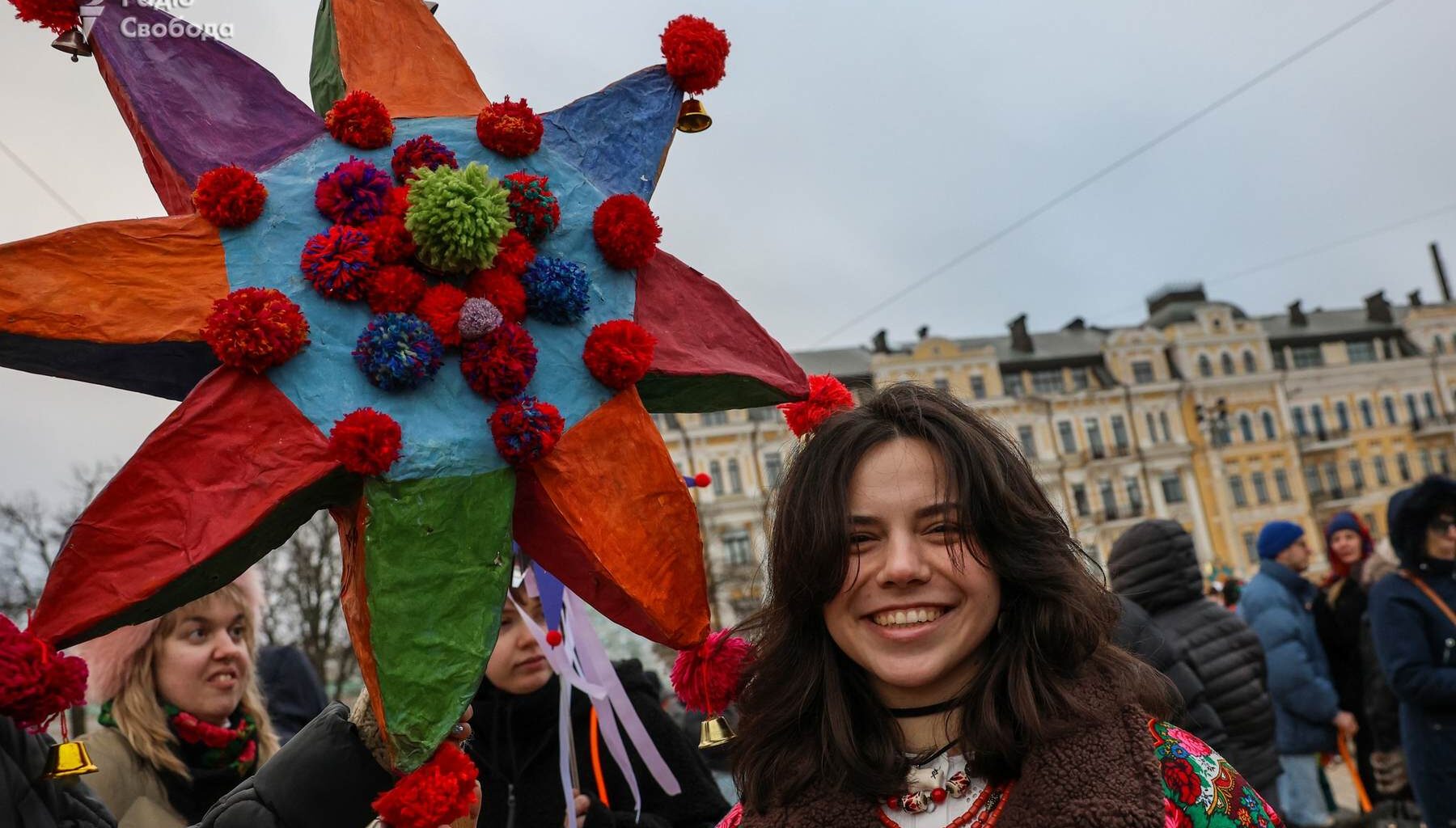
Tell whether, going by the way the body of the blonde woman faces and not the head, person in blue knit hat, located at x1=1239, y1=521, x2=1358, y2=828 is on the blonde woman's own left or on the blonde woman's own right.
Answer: on the blonde woman's own left

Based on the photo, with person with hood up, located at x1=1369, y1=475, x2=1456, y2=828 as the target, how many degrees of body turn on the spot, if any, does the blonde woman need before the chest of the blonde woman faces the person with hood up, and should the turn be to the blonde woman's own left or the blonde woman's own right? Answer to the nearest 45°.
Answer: approximately 45° to the blonde woman's own left

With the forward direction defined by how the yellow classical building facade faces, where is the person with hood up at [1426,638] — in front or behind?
in front

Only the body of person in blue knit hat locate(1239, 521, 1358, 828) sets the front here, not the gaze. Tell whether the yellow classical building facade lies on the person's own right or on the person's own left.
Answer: on the person's own left

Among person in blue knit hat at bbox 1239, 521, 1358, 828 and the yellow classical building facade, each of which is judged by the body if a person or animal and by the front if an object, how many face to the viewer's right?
1

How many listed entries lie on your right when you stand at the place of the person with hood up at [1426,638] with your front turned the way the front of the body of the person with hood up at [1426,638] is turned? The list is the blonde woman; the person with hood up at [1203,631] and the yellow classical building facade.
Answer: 2

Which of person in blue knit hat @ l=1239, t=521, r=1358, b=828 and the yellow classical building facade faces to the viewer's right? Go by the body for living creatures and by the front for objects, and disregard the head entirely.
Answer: the person in blue knit hat

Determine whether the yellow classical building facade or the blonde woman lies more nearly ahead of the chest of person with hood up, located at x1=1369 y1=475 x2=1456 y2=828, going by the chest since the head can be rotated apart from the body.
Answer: the blonde woman

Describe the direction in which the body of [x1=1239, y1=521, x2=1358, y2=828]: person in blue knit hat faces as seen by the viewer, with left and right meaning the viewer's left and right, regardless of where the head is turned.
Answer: facing to the right of the viewer

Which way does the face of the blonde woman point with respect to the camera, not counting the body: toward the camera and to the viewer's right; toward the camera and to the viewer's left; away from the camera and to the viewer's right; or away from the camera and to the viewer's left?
toward the camera and to the viewer's right

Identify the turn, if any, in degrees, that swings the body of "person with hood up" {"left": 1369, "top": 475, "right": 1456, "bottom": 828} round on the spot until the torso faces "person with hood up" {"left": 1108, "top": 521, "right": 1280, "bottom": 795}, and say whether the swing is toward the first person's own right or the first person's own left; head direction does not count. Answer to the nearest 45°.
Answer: approximately 90° to the first person's own right

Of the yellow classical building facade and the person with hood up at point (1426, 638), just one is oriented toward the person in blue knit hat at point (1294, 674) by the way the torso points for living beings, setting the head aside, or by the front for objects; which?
the yellow classical building facade

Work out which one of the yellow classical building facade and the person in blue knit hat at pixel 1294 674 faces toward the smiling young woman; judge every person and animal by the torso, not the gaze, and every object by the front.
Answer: the yellow classical building facade
